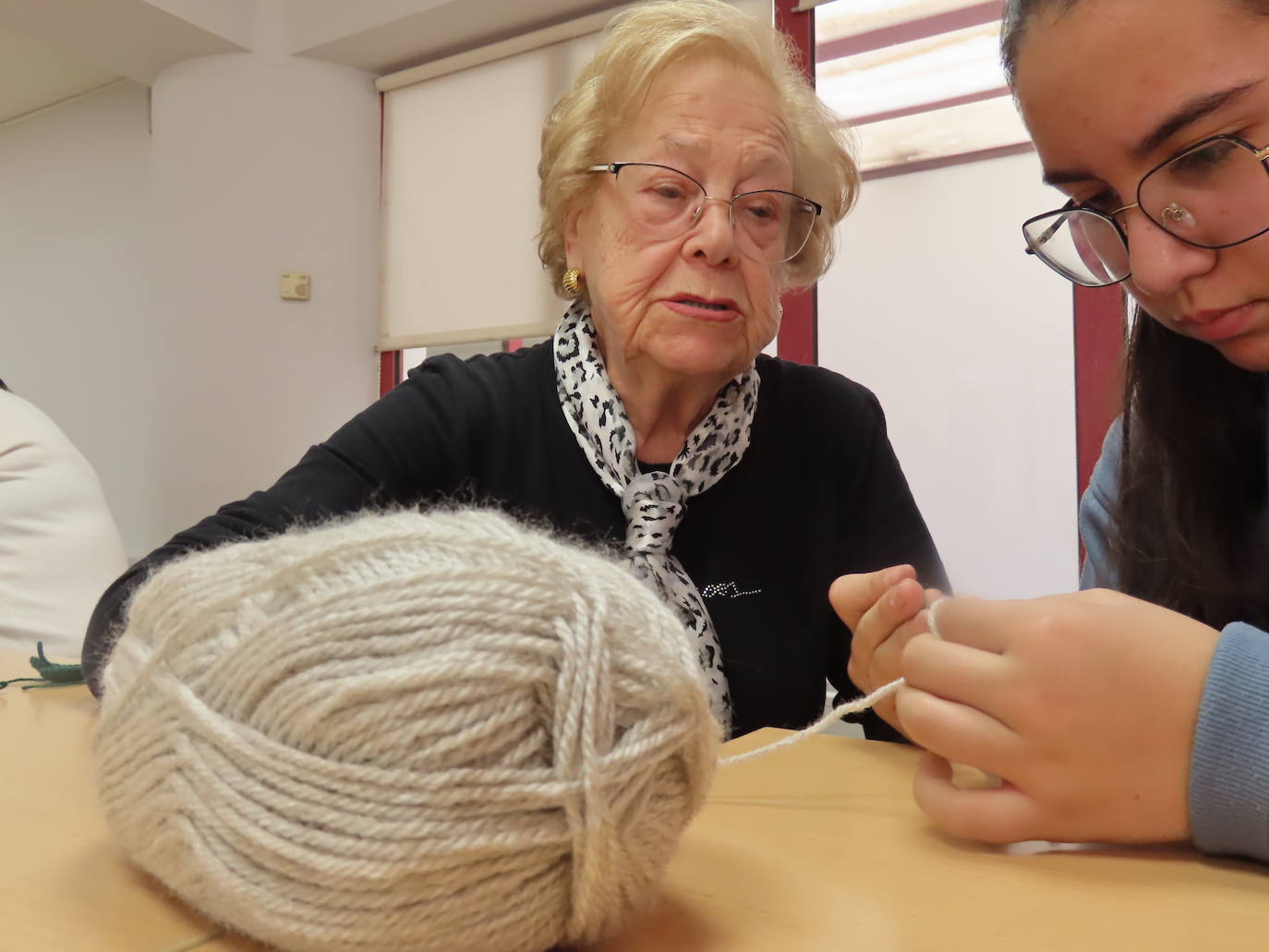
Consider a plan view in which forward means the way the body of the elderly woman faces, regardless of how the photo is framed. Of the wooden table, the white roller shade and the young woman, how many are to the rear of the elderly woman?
1

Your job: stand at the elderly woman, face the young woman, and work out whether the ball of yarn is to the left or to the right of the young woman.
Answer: right

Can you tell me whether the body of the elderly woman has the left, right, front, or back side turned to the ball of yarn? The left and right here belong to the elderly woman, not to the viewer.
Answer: front

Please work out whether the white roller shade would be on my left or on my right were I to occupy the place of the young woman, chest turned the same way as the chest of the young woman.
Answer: on my right

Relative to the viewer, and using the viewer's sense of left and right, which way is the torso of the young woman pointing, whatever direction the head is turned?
facing the viewer and to the left of the viewer

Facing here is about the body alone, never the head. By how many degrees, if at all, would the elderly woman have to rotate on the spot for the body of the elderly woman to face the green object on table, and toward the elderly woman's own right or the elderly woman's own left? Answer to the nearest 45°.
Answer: approximately 90° to the elderly woman's own right

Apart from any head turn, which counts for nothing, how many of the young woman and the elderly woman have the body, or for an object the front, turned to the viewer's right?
0

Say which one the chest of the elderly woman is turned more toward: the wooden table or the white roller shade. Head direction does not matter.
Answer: the wooden table

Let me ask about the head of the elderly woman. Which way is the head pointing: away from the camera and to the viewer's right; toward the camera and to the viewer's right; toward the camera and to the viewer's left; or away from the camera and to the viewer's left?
toward the camera and to the viewer's right

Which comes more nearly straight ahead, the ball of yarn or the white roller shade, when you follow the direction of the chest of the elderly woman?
the ball of yarn

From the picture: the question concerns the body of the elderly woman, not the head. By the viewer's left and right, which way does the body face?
facing the viewer

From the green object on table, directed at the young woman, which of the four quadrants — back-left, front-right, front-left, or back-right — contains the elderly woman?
front-left

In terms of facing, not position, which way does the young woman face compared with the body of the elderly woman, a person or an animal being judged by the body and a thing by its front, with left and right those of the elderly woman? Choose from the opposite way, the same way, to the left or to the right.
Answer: to the right

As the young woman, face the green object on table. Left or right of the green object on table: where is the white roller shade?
right
